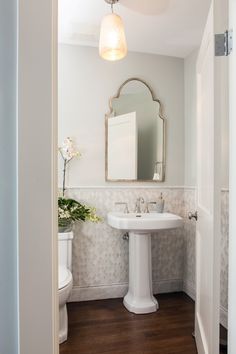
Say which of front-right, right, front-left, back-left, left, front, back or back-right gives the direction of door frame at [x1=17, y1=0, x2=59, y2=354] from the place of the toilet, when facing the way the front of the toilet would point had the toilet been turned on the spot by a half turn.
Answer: back

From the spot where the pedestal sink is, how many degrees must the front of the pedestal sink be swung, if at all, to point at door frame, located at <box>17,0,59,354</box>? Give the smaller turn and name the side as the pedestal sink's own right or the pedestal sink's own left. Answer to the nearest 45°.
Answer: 0° — it already faces it

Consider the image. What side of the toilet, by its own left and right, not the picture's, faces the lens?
front

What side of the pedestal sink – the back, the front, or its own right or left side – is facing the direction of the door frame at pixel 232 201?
front

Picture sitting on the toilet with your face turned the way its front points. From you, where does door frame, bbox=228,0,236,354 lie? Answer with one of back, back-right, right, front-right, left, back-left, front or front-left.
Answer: front-left

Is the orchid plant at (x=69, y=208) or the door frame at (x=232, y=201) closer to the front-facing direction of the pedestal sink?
the door frame

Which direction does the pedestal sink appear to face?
toward the camera

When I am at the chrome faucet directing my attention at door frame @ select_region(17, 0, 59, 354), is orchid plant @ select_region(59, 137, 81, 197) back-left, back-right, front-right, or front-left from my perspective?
front-right

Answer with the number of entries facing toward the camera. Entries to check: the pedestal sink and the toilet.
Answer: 2

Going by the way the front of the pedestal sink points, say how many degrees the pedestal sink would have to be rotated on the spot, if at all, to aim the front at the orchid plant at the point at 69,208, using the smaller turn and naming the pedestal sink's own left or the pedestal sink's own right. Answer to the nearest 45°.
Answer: approximately 90° to the pedestal sink's own right

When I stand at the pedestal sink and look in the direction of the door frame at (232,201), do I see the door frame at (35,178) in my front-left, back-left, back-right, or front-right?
front-right

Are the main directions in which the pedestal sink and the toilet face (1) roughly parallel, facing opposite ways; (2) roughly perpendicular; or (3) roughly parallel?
roughly parallel

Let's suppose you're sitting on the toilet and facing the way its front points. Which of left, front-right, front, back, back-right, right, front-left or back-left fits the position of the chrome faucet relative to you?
back-left
